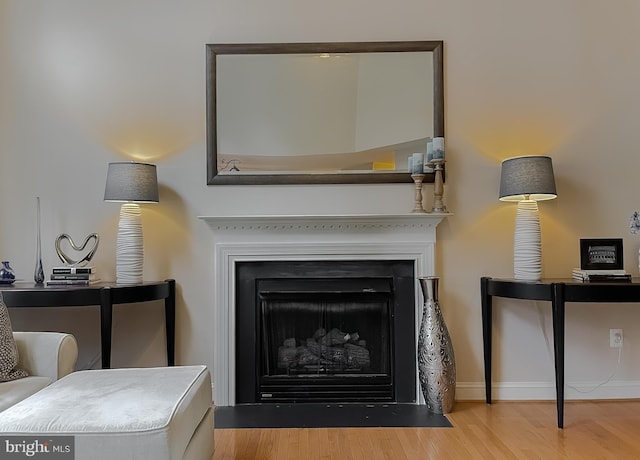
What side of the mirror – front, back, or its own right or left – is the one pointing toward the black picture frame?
left

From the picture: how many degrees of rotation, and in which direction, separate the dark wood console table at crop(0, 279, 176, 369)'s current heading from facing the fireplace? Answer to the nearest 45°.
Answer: approximately 90° to its left

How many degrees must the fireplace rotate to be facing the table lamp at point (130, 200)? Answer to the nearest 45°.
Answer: approximately 90° to its right

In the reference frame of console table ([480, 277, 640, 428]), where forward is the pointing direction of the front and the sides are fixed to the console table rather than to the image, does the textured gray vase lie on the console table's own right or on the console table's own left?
on the console table's own right

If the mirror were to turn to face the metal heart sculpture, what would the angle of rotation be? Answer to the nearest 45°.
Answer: approximately 90° to its right

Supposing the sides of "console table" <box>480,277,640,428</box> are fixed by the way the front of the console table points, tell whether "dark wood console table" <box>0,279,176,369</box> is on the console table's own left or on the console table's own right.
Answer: on the console table's own right

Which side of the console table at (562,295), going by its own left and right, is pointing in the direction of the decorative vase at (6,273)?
right
